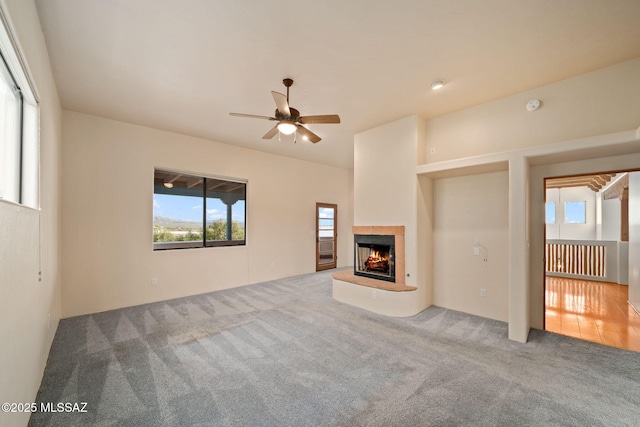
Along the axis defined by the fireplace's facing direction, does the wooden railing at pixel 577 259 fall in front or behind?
behind

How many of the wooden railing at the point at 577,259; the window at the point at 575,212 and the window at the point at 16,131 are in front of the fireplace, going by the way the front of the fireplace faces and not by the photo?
1

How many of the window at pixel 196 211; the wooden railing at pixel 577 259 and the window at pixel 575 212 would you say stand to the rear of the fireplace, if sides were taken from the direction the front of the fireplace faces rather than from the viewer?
2

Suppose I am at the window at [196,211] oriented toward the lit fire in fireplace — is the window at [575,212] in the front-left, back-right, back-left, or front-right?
front-left

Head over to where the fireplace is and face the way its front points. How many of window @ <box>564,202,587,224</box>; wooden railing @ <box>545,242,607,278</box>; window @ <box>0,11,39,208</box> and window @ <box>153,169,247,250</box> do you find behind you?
2

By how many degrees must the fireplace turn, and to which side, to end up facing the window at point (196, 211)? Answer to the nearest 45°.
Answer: approximately 45° to its right

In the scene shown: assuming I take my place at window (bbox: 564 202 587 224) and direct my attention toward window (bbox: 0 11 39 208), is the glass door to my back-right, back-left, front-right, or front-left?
front-right

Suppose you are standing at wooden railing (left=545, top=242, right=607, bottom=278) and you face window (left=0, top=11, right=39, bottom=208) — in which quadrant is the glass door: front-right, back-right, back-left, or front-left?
front-right

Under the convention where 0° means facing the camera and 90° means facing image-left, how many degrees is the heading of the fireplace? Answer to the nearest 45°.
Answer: approximately 45°

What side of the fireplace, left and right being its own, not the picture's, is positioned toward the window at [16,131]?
front

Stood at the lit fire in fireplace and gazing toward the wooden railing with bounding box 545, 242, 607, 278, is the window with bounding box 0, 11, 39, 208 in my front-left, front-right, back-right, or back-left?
back-right

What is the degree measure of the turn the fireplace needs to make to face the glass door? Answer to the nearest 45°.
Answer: approximately 90° to its right
